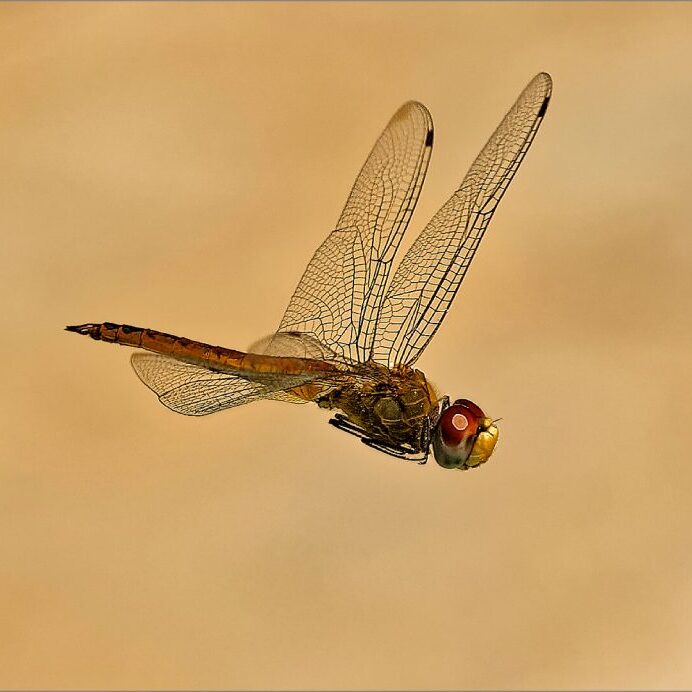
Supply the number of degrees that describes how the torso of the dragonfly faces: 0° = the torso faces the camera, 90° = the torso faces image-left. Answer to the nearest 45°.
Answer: approximately 270°
